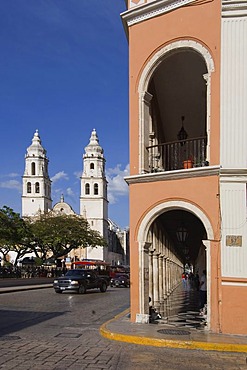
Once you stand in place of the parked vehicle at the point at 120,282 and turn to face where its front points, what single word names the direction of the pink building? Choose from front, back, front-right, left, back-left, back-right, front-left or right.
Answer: front-left

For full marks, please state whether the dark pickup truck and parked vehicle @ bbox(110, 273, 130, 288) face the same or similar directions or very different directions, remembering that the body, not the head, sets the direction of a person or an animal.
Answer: same or similar directions

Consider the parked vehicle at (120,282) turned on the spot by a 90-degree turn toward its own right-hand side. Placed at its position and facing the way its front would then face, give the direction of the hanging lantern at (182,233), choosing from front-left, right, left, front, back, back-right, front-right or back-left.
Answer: back-left

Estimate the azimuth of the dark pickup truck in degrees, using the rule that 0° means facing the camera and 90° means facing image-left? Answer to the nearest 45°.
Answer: approximately 45°

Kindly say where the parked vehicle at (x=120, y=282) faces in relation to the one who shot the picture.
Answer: facing the viewer and to the left of the viewer

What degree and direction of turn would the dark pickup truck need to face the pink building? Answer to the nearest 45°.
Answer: approximately 45° to its left

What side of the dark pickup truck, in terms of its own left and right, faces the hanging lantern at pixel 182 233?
left
